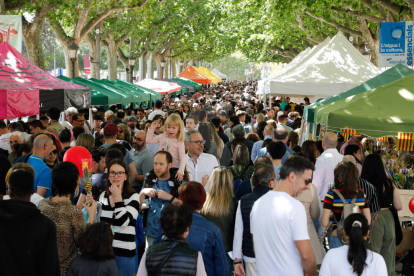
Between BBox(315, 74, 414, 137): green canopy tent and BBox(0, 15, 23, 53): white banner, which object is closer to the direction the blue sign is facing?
the green canopy tent

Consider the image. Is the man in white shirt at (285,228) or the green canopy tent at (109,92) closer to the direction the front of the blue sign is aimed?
the man in white shirt

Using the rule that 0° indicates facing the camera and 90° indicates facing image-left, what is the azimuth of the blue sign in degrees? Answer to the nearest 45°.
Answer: approximately 0°

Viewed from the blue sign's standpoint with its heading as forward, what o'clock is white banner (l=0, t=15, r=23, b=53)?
The white banner is roughly at 2 o'clock from the blue sign.

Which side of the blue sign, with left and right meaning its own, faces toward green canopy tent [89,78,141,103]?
right

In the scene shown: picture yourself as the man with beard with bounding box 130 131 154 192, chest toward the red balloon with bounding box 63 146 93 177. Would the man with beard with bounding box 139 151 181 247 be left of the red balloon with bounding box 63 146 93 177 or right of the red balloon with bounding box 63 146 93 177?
left
